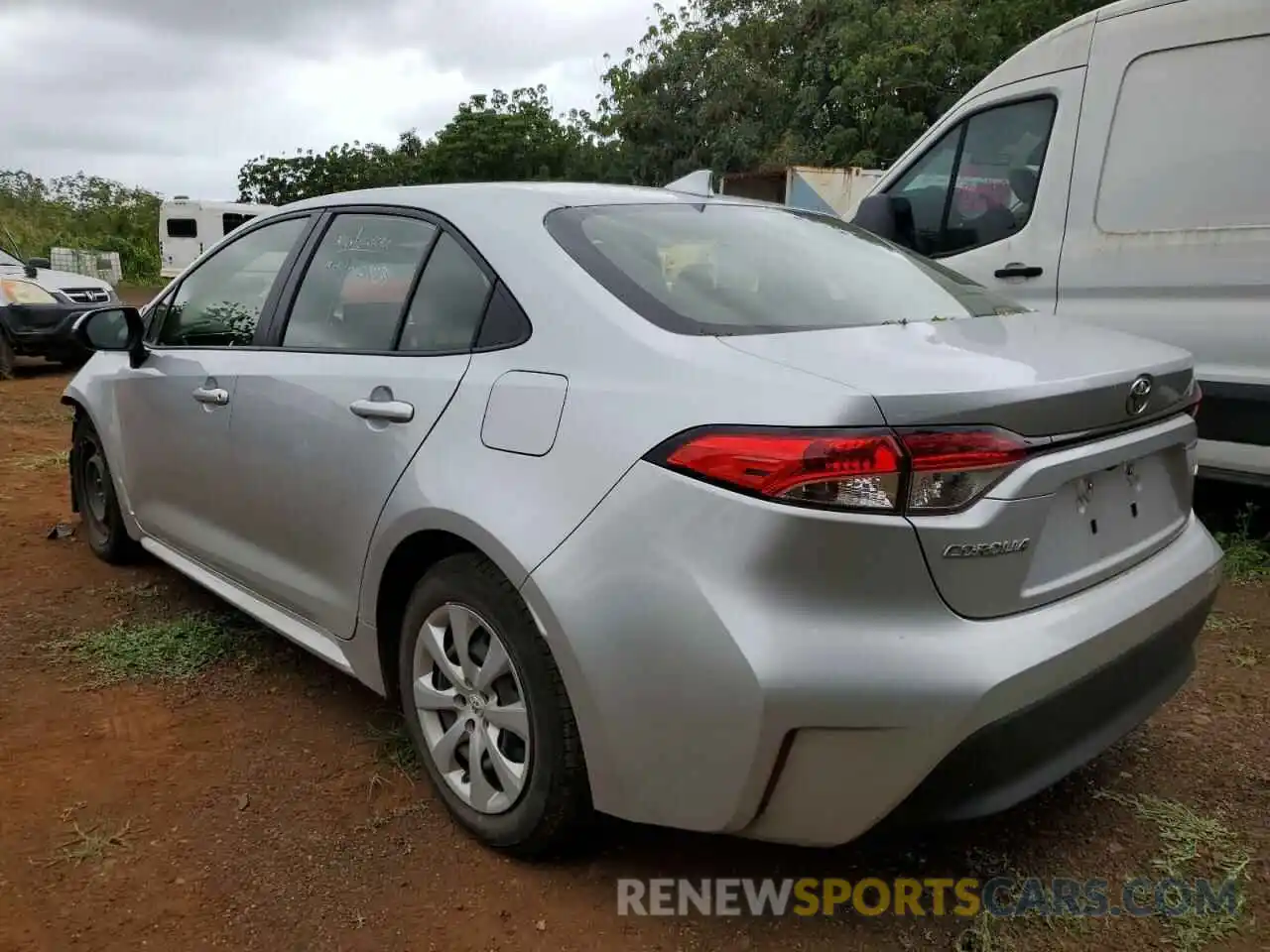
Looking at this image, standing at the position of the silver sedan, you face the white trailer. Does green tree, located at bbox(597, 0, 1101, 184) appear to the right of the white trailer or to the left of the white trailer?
right

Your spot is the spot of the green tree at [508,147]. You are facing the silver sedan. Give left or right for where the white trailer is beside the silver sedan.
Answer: right

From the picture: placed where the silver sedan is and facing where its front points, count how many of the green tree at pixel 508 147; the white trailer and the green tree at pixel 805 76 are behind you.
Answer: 0

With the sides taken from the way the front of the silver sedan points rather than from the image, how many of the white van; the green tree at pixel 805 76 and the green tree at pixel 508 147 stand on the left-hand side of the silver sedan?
0

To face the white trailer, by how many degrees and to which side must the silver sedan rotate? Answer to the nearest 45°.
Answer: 0° — it already faces it

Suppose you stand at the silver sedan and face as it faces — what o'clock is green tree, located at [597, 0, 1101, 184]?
The green tree is roughly at 2 o'clock from the silver sedan.

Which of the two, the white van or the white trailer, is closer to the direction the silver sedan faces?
the white trailer

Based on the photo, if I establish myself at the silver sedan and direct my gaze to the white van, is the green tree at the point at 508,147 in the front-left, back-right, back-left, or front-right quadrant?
front-left

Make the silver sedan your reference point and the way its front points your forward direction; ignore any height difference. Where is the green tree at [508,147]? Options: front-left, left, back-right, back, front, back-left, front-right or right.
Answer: front-right

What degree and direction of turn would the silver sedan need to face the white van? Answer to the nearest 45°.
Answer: approximately 90° to its right

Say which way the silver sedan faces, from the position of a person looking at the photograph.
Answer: facing away from the viewer and to the left of the viewer

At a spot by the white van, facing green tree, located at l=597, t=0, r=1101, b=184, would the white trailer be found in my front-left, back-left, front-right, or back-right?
front-left

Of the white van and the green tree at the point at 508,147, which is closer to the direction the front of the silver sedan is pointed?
the green tree
